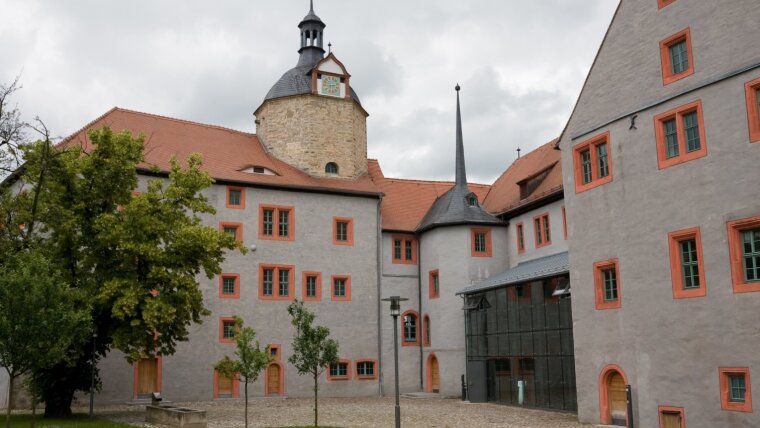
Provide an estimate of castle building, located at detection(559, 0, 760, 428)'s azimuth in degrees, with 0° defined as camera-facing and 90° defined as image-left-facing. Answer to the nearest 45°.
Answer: approximately 45°

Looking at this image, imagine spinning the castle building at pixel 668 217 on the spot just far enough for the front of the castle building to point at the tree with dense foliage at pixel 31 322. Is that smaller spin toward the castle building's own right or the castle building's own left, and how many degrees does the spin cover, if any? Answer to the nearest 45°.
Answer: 0° — it already faces it

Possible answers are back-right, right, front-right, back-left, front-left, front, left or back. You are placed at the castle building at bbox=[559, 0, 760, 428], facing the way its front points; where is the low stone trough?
front-right

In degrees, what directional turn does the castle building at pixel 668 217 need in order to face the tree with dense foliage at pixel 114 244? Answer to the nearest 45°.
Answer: approximately 45° to its right
